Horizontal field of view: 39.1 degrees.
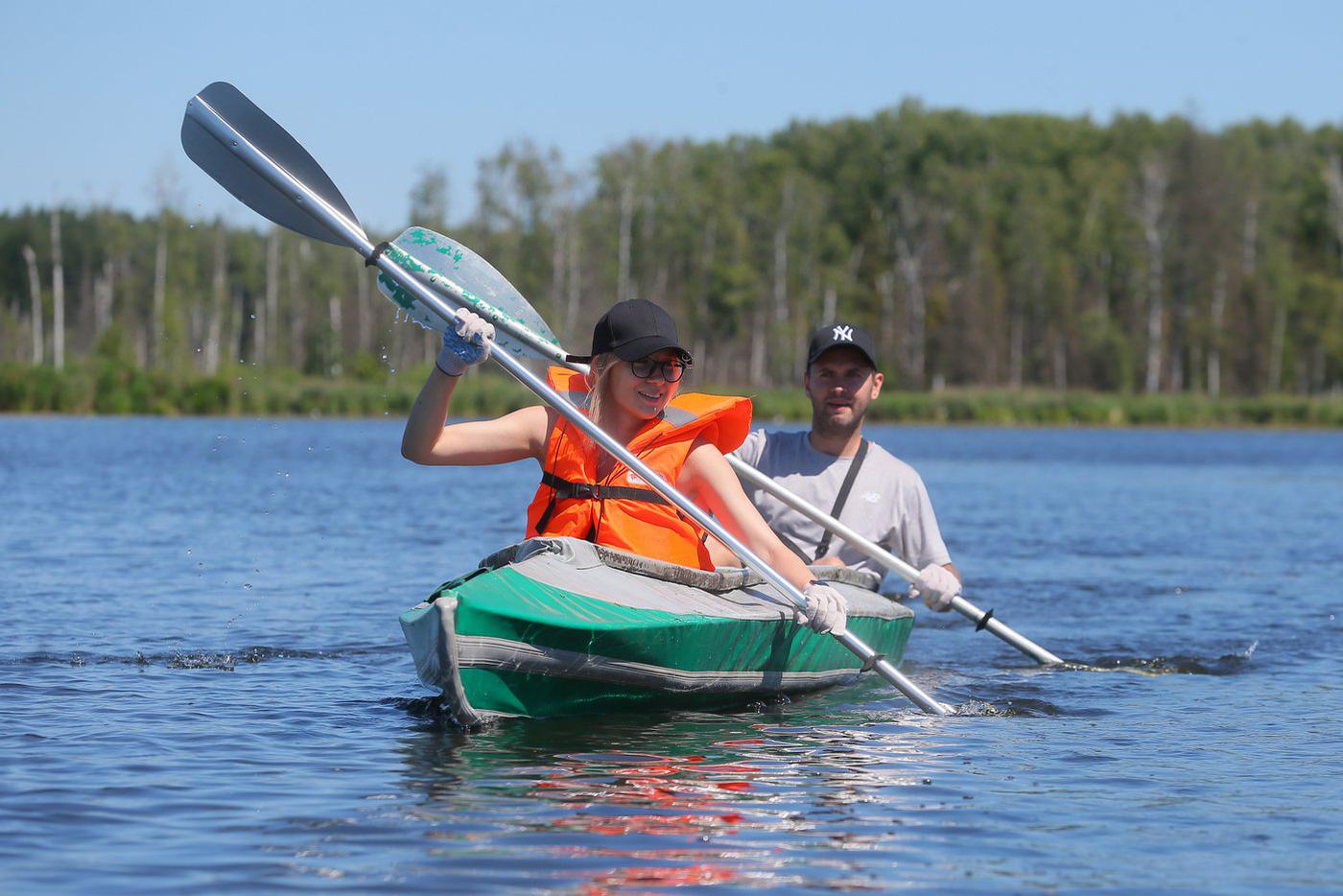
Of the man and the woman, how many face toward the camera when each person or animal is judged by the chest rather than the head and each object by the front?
2

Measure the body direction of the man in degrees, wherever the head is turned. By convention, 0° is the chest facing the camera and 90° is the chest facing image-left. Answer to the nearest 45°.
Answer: approximately 0°

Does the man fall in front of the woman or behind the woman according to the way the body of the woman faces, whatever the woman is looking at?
behind

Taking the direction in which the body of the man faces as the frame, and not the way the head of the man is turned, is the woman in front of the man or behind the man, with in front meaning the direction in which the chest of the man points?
in front

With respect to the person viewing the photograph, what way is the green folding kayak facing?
facing the viewer and to the left of the viewer
